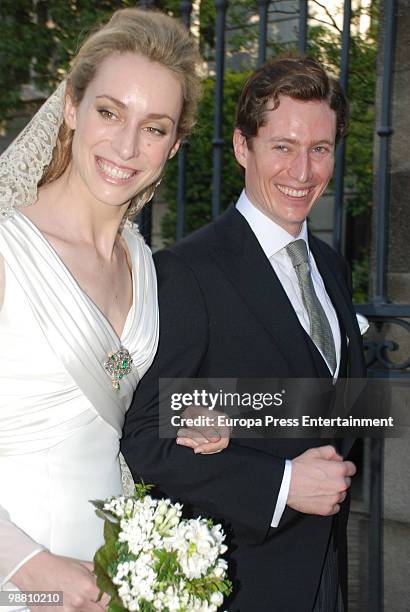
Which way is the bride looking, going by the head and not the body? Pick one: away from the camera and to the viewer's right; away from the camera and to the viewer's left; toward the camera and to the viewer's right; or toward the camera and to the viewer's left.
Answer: toward the camera and to the viewer's right

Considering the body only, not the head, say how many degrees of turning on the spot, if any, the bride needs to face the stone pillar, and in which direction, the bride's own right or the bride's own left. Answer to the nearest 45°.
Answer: approximately 90° to the bride's own left

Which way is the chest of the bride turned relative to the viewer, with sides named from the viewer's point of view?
facing the viewer and to the right of the viewer

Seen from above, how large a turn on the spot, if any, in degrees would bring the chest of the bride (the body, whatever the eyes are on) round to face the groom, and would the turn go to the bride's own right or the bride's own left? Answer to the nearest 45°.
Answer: approximately 45° to the bride's own left

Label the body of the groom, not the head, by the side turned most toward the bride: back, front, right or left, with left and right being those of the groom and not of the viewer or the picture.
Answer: right

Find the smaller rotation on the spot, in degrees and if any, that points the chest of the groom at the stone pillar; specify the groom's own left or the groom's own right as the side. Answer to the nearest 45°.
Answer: approximately 90° to the groom's own left
